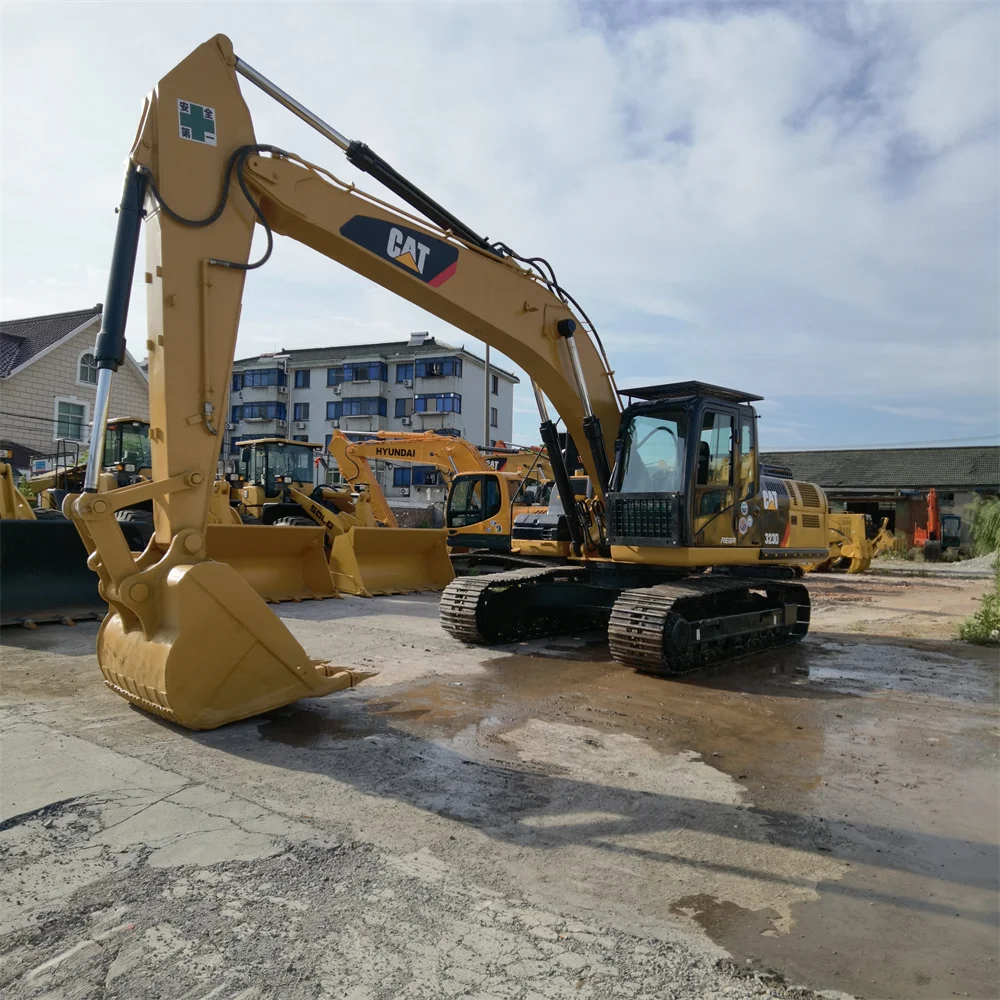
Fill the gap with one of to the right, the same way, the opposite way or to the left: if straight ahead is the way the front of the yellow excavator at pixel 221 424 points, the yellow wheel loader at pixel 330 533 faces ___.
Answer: to the left

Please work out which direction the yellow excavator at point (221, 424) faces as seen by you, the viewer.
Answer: facing the viewer and to the left of the viewer

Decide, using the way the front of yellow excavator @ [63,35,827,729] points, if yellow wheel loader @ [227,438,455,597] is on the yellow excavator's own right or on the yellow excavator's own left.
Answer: on the yellow excavator's own right

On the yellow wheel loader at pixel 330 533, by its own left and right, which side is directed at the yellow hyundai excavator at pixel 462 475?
left

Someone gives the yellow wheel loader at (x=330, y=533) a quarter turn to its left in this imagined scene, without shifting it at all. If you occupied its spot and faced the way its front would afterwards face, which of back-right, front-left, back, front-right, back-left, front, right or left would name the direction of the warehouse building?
front

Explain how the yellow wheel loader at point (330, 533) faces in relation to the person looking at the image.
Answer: facing the viewer and to the right of the viewer

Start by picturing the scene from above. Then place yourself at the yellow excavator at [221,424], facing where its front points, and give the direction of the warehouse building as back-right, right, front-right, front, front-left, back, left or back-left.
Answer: back

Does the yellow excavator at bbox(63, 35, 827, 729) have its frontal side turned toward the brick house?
no

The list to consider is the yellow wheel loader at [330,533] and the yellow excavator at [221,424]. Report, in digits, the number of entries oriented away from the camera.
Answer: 0
